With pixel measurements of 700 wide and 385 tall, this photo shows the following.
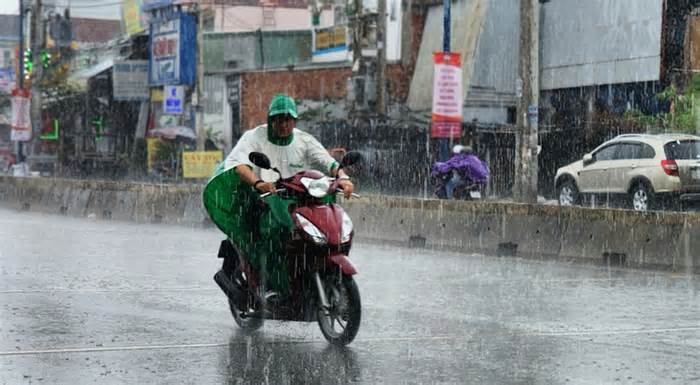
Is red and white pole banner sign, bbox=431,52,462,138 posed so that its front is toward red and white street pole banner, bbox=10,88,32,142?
no

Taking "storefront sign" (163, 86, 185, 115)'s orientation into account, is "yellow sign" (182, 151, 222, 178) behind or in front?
in front

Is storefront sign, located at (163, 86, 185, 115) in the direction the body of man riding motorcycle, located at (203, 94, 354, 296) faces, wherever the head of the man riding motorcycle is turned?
no

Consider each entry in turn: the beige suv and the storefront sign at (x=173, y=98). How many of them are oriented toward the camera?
1

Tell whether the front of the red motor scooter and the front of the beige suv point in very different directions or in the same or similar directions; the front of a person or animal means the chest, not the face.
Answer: very different directions

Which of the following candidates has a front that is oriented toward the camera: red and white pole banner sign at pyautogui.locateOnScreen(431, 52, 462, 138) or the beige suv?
the red and white pole banner sign

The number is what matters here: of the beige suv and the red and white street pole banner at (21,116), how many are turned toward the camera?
1

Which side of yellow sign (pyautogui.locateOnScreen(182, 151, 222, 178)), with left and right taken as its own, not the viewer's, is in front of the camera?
front

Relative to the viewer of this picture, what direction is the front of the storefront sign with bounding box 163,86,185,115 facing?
facing the viewer

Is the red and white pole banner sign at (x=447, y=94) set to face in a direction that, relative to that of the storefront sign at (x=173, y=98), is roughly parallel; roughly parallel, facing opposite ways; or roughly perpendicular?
roughly parallel

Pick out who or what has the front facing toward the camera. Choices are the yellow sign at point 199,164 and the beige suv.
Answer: the yellow sign

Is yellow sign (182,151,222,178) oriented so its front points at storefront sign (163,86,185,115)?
no

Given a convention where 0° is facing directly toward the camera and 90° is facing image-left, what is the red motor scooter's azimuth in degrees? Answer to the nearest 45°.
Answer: approximately 315°

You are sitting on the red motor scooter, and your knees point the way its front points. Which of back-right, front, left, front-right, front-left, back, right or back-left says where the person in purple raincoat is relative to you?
back-left

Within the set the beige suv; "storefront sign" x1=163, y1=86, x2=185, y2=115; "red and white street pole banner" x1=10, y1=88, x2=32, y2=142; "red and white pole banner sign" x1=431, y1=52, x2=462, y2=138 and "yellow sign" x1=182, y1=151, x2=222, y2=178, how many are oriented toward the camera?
4

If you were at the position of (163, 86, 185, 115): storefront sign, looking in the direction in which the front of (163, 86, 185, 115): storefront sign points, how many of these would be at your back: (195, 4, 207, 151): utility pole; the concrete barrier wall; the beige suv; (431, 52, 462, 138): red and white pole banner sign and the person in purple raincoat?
0

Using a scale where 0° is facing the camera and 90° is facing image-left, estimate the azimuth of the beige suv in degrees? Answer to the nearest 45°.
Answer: approximately 135°
